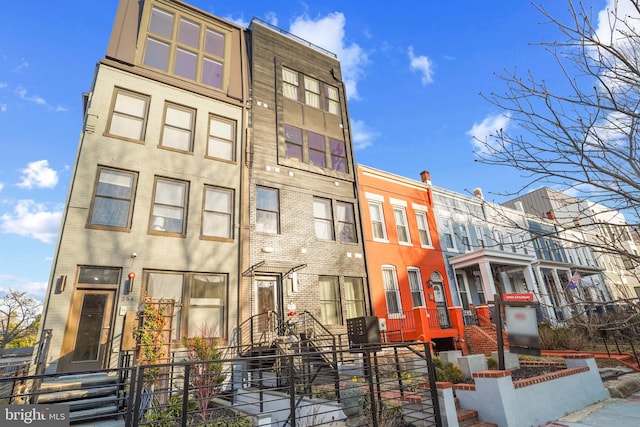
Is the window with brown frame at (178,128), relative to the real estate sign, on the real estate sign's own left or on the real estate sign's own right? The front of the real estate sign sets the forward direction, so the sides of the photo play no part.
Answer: on the real estate sign's own right

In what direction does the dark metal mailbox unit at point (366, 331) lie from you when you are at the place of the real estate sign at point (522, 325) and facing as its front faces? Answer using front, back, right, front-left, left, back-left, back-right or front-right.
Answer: right

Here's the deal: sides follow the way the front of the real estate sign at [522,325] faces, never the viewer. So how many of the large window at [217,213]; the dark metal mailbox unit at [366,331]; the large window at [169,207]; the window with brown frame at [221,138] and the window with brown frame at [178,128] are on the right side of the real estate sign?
5

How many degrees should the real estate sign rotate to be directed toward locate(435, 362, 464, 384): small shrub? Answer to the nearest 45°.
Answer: approximately 90° to its right

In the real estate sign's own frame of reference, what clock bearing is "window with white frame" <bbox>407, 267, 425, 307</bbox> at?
The window with white frame is roughly at 5 o'clock from the real estate sign.

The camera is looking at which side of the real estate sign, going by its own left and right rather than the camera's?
front

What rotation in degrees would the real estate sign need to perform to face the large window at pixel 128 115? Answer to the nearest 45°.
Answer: approximately 90° to its right

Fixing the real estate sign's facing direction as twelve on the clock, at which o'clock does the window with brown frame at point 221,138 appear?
The window with brown frame is roughly at 3 o'clock from the real estate sign.

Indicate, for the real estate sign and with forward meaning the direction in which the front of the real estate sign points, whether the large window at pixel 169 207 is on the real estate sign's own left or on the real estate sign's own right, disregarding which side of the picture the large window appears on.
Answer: on the real estate sign's own right

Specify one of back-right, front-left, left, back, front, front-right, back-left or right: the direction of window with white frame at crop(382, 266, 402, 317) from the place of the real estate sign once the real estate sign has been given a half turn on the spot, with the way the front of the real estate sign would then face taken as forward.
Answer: front-left

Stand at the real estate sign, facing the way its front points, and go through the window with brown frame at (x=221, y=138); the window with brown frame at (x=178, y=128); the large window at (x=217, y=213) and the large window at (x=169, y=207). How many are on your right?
4

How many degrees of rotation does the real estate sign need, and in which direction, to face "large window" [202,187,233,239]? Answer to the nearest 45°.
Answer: approximately 90° to its right
